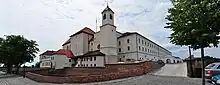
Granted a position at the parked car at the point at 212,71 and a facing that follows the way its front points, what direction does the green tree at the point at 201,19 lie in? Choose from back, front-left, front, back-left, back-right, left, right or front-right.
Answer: back-right
